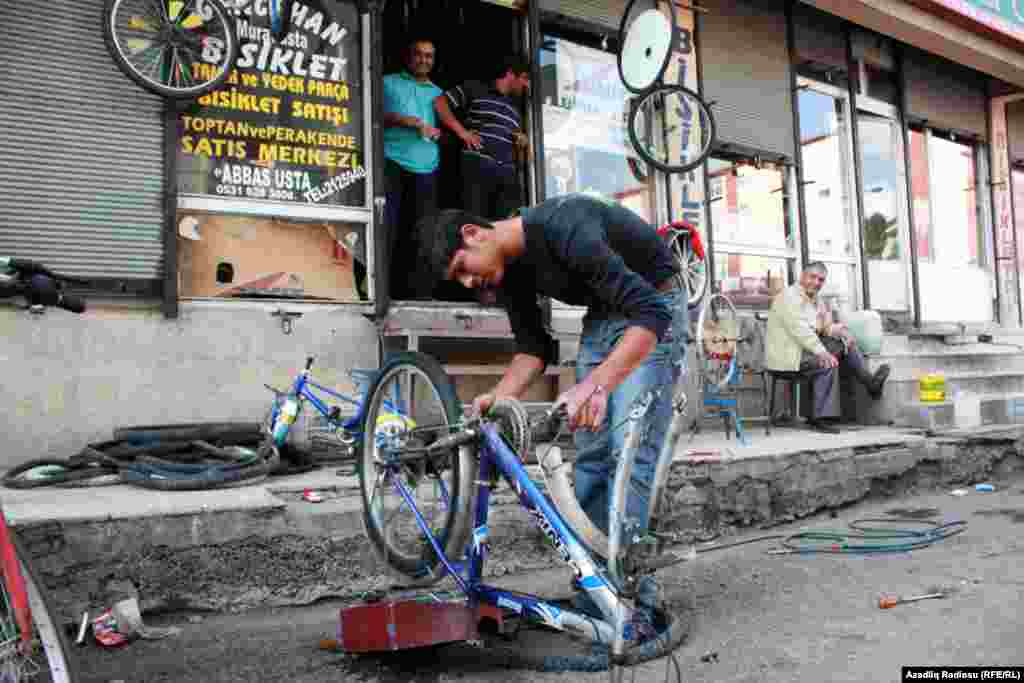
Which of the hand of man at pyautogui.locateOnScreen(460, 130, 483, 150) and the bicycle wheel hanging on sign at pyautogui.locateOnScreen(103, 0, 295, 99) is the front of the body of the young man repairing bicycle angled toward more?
the bicycle wheel hanging on sign

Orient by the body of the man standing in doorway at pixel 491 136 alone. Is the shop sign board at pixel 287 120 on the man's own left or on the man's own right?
on the man's own right

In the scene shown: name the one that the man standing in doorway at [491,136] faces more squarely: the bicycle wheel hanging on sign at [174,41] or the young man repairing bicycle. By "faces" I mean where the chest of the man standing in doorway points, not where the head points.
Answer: the young man repairing bicycle

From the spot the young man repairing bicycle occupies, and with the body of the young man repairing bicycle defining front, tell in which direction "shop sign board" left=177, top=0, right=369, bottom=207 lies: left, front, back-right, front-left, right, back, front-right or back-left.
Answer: right

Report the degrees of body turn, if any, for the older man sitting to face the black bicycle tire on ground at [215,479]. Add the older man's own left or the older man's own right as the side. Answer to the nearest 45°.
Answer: approximately 90° to the older man's own right

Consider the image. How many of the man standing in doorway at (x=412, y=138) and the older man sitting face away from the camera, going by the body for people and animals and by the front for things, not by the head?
0
